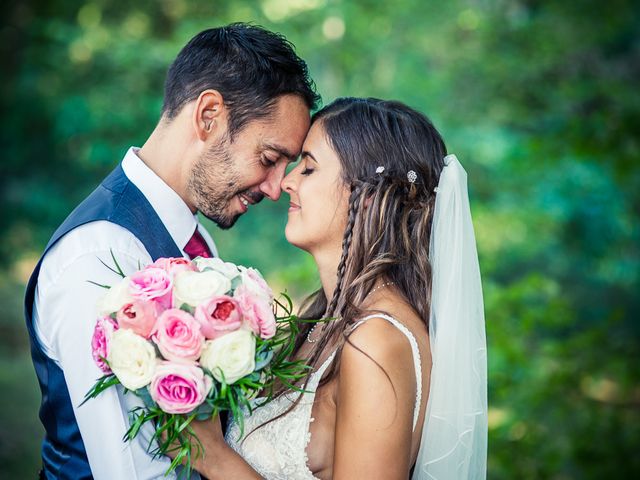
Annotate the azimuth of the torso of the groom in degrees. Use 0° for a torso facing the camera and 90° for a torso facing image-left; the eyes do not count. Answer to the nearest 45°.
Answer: approximately 270°

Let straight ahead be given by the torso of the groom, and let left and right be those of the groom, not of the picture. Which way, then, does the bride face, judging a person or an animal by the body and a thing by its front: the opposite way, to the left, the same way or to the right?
the opposite way

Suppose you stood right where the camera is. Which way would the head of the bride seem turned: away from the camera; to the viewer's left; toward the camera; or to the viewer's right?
to the viewer's left

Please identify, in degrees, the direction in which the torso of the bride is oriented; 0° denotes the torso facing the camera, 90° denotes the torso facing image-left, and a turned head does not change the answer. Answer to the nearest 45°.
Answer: approximately 90°

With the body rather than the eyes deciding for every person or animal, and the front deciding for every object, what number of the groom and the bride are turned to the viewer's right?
1

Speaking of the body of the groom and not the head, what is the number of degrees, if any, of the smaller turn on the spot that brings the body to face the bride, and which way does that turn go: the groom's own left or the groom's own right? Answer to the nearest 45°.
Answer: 0° — they already face them

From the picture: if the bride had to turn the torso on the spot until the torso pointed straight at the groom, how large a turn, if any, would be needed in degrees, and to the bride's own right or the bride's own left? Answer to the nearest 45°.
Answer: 0° — they already face them
